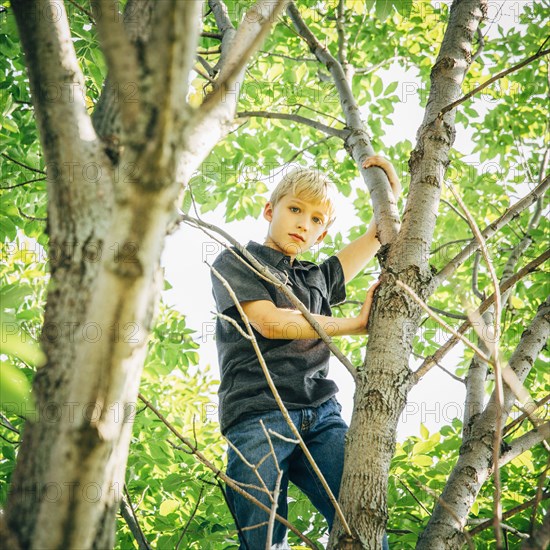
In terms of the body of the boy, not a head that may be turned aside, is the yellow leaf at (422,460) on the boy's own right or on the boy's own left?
on the boy's own left

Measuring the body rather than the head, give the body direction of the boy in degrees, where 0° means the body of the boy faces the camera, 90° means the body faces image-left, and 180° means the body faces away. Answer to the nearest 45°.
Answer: approximately 315°

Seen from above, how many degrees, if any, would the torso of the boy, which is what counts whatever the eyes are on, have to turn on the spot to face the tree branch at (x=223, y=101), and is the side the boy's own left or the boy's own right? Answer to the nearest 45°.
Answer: approximately 45° to the boy's own right

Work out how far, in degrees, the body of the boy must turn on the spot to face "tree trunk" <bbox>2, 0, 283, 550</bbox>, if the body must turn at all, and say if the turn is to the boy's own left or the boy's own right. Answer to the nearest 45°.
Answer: approximately 45° to the boy's own right
